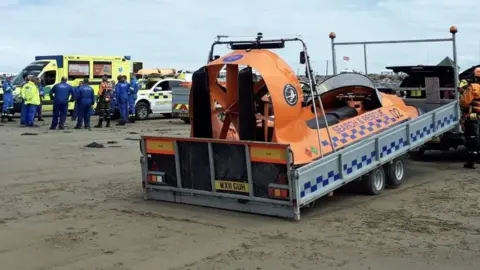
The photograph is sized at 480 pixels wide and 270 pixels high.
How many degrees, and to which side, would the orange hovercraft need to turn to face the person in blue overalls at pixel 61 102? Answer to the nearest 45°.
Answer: approximately 90° to its left

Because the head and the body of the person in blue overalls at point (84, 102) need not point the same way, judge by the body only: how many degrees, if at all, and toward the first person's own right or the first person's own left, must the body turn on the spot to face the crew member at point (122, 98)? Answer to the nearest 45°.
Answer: approximately 45° to the first person's own right

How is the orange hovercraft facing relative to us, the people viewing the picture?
facing away from the viewer and to the right of the viewer

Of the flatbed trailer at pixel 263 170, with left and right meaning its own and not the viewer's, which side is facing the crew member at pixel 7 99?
left

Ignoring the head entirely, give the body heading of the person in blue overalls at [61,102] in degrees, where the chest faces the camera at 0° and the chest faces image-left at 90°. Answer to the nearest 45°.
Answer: approximately 180°

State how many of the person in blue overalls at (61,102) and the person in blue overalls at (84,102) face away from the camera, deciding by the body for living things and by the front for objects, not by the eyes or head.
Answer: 2

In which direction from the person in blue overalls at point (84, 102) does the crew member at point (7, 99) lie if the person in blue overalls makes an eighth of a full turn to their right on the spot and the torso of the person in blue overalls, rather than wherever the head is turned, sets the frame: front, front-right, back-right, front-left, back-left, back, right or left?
left

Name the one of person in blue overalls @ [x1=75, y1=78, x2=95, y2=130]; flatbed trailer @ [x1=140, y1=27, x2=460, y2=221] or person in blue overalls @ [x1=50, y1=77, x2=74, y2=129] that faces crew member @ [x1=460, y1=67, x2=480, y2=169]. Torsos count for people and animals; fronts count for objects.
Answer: the flatbed trailer

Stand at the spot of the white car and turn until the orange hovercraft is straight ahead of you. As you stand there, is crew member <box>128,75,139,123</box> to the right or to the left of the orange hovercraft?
right

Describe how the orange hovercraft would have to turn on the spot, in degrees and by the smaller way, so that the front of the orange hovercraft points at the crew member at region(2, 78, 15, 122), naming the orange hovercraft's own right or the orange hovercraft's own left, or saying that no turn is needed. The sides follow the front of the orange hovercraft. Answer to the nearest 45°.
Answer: approximately 90° to the orange hovercraft's own left

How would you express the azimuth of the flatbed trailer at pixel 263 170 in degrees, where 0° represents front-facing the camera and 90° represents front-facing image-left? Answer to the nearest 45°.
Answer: approximately 225°

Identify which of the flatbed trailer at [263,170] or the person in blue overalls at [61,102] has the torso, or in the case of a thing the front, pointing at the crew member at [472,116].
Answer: the flatbed trailer
